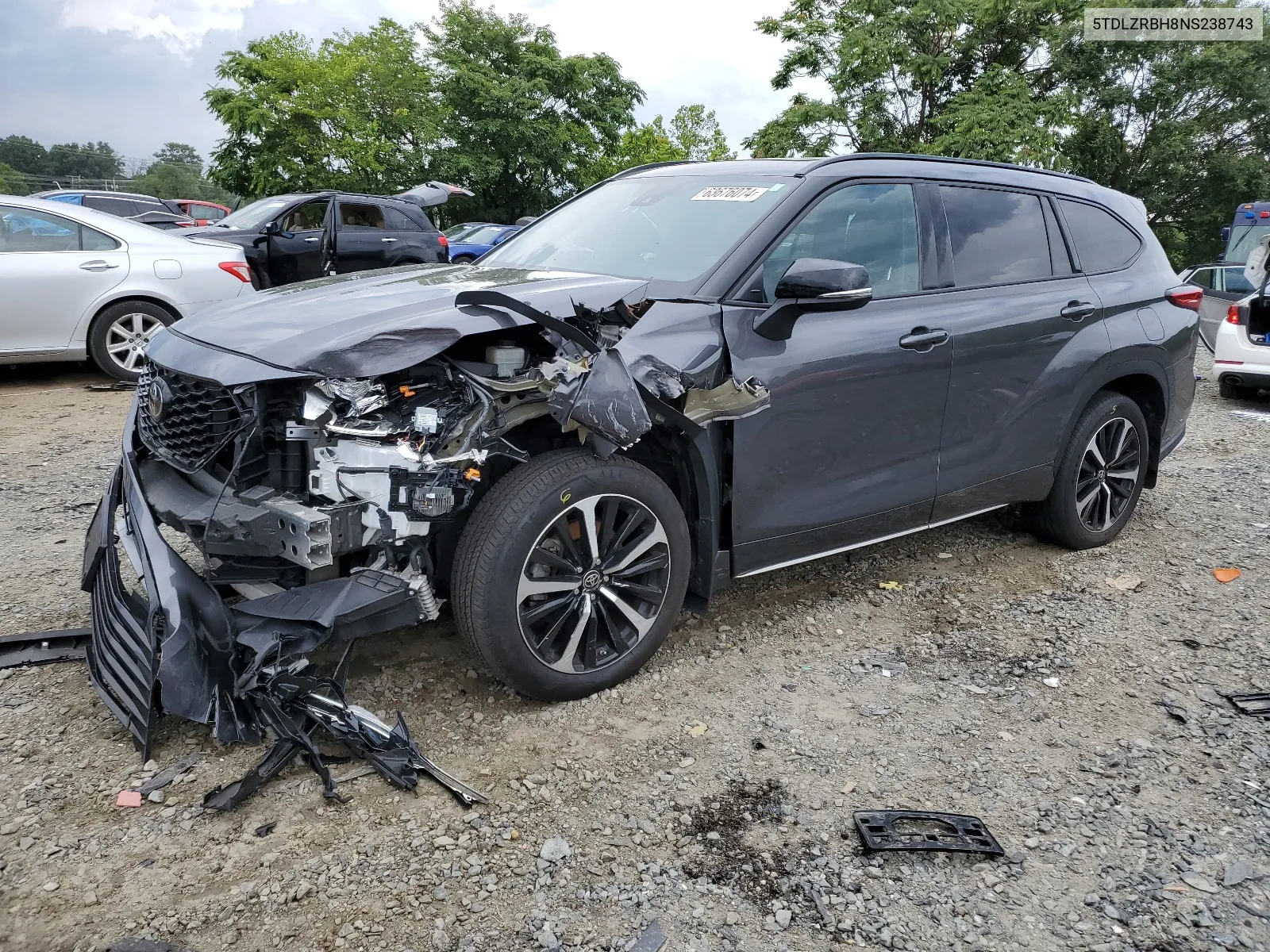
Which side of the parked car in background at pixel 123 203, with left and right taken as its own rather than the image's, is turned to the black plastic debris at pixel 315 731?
left

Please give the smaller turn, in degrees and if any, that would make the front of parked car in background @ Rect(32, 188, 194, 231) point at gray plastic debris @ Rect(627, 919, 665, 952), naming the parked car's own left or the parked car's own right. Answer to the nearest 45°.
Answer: approximately 90° to the parked car's own left

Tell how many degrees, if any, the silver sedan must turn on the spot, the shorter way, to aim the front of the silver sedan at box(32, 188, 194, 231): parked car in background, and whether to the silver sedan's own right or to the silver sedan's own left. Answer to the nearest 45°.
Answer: approximately 90° to the silver sedan's own right

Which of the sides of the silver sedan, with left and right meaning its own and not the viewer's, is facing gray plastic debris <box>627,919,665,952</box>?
left

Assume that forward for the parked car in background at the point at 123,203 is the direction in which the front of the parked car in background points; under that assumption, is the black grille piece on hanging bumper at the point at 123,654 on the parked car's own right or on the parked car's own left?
on the parked car's own left

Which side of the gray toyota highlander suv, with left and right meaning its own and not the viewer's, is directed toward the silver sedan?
right

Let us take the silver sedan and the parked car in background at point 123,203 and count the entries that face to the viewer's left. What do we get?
2

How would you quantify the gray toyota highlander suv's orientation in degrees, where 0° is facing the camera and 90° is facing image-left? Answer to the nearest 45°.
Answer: approximately 45°

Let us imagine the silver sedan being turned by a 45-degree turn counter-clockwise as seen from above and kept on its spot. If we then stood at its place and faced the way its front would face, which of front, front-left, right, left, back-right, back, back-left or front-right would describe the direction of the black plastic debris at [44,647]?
front-left

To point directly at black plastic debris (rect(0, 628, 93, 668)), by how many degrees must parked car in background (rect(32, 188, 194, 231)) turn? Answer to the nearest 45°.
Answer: approximately 90° to its left

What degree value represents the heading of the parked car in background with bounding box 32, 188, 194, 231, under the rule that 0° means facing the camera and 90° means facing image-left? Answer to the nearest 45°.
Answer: approximately 90°

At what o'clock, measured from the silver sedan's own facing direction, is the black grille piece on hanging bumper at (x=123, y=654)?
The black grille piece on hanging bumper is roughly at 9 o'clock from the silver sedan.

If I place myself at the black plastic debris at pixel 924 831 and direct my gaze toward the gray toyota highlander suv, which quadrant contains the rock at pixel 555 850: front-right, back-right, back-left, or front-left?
front-left

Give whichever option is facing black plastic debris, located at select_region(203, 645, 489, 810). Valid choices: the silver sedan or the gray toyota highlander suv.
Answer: the gray toyota highlander suv

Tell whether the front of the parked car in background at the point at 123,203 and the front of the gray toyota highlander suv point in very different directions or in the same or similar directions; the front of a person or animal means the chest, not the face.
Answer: same or similar directions

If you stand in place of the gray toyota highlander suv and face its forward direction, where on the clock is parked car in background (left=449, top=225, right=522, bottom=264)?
The parked car in background is roughly at 4 o'clock from the gray toyota highlander suv.

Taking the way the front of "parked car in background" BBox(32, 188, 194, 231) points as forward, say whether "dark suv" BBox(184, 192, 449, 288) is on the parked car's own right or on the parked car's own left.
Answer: on the parked car's own left

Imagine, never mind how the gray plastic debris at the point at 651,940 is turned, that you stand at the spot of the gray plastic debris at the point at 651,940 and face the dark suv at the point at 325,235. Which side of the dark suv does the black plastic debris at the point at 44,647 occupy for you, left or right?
left

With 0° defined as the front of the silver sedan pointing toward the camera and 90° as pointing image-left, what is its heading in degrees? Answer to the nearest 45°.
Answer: approximately 90°
